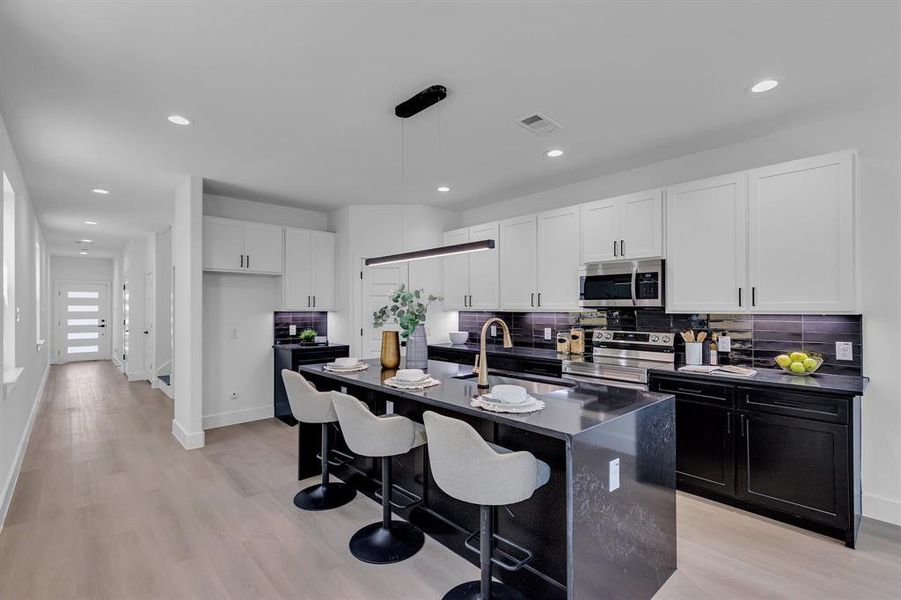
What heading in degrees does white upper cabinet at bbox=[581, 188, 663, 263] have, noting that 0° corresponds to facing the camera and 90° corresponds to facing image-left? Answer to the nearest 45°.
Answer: approximately 45°

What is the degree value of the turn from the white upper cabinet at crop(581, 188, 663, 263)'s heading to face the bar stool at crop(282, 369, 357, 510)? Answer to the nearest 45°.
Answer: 0° — it already faces it

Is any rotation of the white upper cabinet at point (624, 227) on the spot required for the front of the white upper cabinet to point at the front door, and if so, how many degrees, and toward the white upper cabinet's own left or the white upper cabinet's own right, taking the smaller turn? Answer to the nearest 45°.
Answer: approximately 45° to the white upper cabinet's own right

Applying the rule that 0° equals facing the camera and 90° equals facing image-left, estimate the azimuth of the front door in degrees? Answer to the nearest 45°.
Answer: approximately 0°

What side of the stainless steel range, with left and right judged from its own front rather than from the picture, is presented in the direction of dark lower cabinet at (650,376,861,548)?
left

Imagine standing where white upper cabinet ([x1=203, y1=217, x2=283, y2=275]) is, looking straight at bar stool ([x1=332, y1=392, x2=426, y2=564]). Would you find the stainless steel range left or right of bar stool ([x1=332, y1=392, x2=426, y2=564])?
left

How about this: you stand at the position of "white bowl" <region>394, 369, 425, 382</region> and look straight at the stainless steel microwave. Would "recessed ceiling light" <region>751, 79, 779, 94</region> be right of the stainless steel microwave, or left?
right
